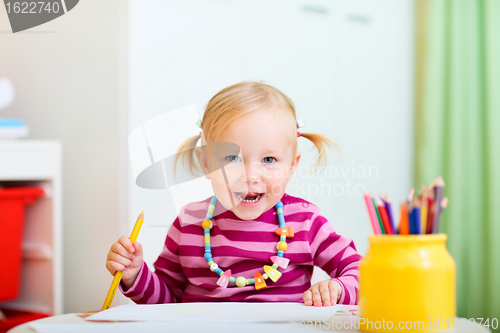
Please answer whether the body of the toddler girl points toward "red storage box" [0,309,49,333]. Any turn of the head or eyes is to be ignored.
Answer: no

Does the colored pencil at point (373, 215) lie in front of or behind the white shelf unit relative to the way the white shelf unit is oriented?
in front

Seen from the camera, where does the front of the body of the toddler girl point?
toward the camera

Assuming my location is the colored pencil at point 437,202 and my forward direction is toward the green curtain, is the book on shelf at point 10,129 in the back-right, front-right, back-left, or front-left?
front-left

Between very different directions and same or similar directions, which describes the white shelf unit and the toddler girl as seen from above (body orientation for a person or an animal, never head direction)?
same or similar directions

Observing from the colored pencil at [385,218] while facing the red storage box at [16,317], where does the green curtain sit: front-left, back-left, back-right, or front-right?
front-right

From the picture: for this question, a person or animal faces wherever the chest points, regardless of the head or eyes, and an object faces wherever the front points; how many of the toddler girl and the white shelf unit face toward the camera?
2

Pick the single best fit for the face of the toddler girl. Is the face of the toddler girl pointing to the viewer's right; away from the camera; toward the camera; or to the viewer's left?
toward the camera

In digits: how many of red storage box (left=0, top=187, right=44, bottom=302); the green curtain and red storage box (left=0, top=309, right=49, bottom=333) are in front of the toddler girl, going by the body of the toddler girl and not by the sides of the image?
0

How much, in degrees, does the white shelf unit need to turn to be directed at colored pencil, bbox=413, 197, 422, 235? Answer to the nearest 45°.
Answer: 0° — it already faces it

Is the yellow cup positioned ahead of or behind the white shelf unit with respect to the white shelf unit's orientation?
ahead

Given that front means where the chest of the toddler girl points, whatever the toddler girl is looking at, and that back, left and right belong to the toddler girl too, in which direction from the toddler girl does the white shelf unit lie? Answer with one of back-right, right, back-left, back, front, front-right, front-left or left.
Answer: back-right

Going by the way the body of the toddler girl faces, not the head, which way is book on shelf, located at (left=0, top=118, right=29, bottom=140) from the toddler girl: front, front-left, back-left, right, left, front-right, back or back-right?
back-right

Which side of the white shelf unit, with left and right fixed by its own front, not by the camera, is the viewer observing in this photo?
front
